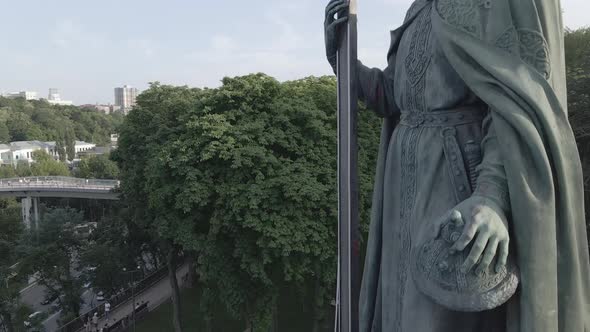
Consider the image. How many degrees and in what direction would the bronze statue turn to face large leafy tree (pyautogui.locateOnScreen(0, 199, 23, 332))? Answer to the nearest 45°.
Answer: approximately 90° to its right

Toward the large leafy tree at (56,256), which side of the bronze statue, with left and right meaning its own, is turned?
right

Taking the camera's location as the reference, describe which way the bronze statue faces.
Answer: facing the viewer and to the left of the viewer
